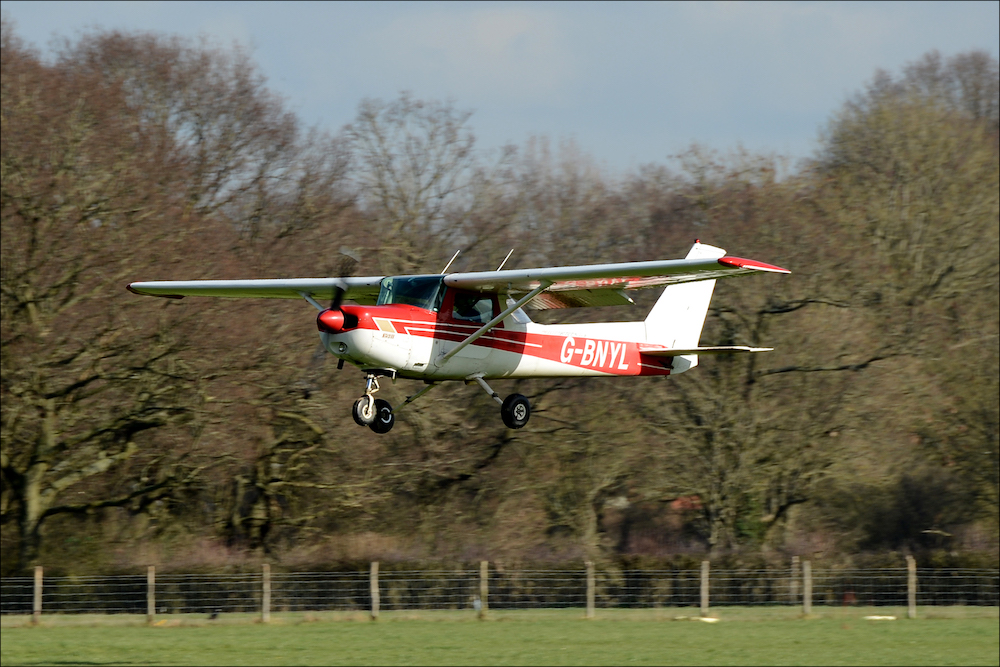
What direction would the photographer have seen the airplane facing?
facing the viewer and to the left of the viewer

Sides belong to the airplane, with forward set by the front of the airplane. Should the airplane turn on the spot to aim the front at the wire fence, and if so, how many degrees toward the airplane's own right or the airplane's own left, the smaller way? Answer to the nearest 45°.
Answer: approximately 135° to the airplane's own right
